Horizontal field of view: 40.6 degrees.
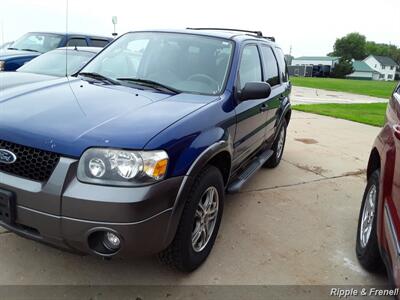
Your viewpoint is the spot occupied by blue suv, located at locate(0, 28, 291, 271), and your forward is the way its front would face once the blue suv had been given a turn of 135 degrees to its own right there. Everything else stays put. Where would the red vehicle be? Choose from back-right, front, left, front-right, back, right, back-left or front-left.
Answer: right

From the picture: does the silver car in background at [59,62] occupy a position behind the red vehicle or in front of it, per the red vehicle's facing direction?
behind

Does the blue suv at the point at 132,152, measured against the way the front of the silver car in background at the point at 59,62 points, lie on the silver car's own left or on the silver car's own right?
on the silver car's own left

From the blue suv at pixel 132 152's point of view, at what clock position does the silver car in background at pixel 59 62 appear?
The silver car in background is roughly at 4 o'clock from the blue suv.

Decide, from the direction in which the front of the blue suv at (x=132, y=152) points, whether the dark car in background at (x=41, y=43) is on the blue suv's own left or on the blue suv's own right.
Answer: on the blue suv's own right
